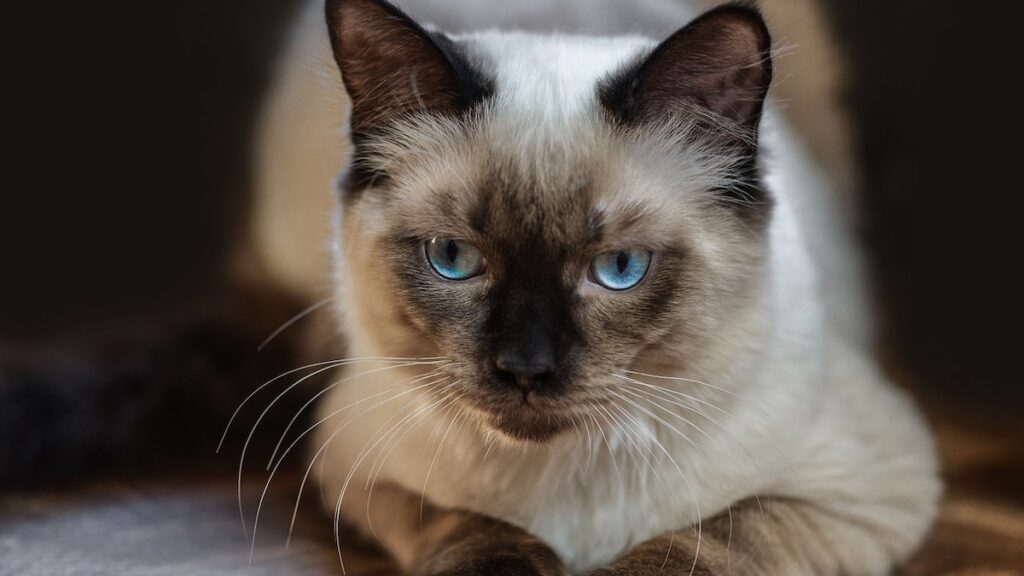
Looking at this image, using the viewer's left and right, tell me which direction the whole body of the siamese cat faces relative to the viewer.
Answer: facing the viewer
